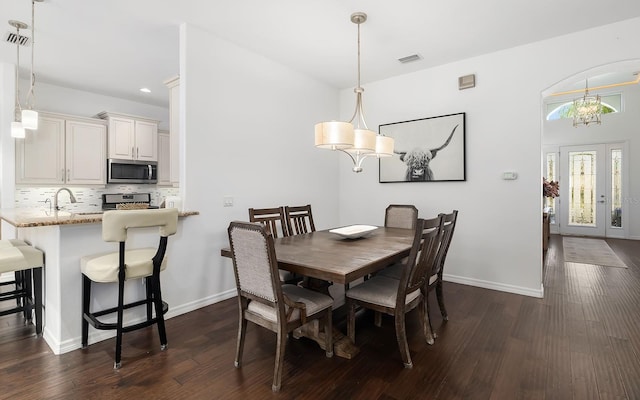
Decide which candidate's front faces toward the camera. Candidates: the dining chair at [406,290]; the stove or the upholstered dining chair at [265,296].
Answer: the stove

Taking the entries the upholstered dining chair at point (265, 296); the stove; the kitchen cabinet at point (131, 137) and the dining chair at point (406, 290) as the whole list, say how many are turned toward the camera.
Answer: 2

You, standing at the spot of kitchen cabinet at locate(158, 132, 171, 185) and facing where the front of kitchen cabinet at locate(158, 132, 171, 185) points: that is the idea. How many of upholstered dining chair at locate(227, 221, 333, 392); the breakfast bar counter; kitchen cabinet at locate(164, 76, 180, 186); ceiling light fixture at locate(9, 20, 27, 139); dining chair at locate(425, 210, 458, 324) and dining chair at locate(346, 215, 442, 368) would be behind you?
0

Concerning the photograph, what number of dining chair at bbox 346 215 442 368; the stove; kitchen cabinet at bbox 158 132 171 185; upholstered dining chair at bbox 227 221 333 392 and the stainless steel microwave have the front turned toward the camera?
3

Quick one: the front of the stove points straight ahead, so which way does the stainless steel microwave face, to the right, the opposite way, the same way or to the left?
the same way

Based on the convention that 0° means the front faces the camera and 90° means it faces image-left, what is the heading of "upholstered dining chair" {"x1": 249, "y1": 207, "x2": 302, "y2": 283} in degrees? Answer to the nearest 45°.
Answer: approximately 315°

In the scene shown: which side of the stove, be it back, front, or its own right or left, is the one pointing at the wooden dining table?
front

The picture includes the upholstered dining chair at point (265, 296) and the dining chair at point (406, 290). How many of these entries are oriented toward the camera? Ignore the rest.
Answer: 0

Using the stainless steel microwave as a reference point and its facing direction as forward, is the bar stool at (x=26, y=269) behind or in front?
in front

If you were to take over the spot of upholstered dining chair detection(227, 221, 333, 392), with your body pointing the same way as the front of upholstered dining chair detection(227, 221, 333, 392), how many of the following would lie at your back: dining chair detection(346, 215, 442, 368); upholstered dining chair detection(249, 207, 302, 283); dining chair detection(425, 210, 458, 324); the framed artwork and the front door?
0

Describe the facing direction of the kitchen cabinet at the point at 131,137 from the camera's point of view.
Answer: facing the viewer

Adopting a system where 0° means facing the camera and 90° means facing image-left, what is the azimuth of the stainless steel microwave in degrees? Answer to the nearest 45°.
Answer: approximately 0°

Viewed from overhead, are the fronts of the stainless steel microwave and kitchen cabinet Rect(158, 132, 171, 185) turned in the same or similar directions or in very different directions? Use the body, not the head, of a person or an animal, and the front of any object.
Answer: same or similar directions

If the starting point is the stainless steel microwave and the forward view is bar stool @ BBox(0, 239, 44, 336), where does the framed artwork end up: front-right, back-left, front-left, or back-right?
front-left

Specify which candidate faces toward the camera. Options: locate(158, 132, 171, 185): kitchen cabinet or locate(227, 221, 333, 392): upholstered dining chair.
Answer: the kitchen cabinet

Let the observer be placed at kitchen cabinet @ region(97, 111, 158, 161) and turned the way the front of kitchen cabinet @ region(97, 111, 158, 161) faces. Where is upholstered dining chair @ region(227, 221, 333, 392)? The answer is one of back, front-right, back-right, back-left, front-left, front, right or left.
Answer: front

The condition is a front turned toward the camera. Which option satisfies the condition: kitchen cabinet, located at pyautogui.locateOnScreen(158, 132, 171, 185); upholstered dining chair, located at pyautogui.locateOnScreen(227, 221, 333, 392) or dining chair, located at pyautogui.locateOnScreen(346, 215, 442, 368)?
the kitchen cabinet

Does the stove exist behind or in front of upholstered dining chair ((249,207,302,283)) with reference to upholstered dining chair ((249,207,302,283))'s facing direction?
behind

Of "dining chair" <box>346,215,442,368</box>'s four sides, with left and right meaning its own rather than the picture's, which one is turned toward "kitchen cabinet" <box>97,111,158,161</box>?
front

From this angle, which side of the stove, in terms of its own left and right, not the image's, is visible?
front

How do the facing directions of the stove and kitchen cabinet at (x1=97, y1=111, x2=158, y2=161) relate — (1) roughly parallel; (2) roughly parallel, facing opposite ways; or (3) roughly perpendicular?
roughly parallel
